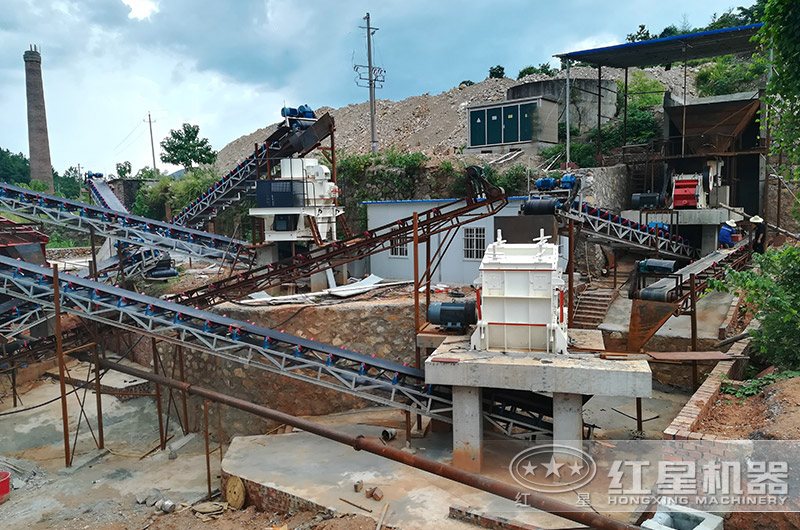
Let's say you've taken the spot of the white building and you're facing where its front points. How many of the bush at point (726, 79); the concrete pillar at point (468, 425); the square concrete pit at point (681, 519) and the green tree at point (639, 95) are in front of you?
2

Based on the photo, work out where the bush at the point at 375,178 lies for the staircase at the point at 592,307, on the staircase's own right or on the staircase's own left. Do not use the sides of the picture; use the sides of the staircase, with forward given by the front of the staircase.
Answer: on the staircase's own right

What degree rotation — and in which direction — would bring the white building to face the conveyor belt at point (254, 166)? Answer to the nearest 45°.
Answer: approximately 90° to its right

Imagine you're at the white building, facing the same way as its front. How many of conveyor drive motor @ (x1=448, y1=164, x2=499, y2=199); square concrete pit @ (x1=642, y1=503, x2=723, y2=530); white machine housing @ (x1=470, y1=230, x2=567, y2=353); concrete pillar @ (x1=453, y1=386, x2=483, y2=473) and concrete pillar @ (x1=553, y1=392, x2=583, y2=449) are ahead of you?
4

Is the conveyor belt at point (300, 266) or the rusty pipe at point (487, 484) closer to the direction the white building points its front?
the rusty pipe

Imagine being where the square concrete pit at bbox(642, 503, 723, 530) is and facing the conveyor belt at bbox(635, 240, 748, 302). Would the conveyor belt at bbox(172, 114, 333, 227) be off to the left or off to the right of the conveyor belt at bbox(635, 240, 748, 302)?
left

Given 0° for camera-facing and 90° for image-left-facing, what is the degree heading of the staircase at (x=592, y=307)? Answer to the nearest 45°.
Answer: approximately 45°

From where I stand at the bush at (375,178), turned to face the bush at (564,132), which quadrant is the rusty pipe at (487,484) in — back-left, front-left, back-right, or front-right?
back-right

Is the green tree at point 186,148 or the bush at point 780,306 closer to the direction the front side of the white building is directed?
the bush

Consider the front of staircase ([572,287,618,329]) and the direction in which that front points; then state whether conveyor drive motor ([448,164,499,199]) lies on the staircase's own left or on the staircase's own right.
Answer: on the staircase's own right

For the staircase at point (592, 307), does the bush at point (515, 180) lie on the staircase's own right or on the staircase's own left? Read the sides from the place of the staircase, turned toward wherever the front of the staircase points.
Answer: on the staircase's own right

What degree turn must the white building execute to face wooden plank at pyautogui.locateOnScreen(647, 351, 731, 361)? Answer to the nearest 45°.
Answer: approximately 45° to its left

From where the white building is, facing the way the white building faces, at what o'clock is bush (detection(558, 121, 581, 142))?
The bush is roughly at 7 o'clock from the white building.
